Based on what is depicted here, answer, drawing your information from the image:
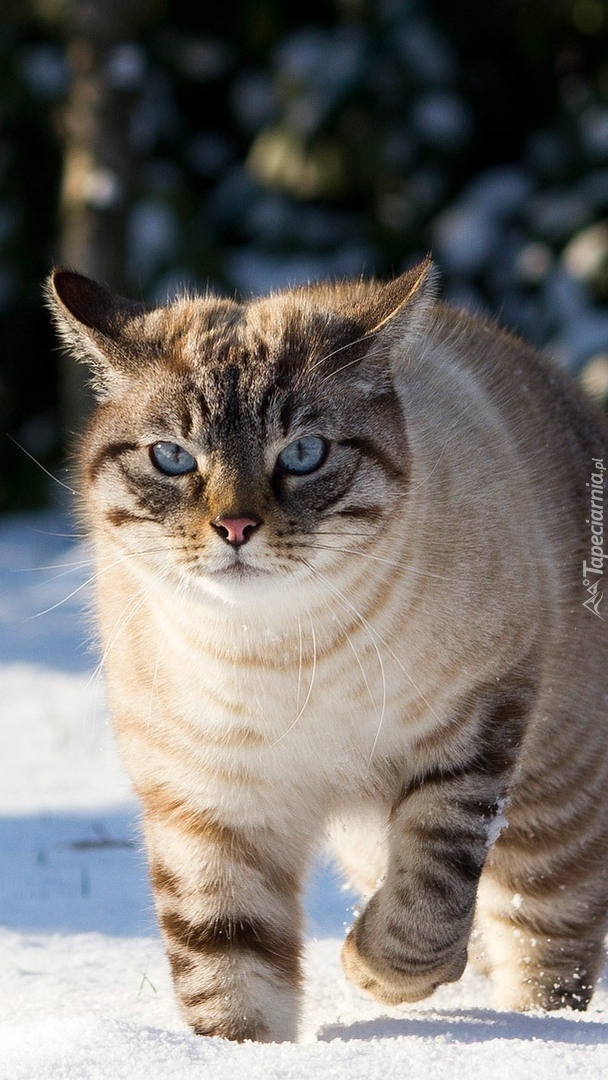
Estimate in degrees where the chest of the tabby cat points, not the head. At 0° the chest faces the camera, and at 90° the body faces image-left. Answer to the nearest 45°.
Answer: approximately 45°

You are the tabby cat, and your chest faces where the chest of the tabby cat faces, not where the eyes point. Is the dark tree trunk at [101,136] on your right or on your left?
on your right
